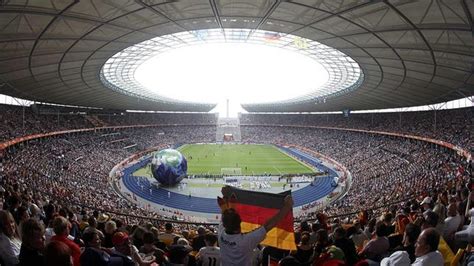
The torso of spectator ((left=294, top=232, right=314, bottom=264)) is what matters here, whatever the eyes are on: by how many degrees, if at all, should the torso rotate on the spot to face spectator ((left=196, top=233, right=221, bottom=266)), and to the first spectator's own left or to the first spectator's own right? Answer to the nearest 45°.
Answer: approximately 90° to the first spectator's own left

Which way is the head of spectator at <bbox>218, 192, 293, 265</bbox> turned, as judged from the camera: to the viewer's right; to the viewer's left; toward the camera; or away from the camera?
away from the camera

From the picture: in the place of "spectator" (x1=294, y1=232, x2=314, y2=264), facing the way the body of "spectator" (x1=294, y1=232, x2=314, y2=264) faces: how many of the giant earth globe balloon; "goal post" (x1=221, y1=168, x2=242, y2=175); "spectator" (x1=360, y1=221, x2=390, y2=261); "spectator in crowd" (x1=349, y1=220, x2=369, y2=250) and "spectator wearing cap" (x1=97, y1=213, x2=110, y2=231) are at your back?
0

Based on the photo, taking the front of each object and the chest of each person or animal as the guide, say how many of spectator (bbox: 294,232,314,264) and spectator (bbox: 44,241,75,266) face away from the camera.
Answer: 2

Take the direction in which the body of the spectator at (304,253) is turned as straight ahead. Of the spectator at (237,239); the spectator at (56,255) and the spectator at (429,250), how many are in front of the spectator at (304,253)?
0

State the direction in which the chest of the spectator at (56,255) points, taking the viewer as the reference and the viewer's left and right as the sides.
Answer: facing away from the viewer

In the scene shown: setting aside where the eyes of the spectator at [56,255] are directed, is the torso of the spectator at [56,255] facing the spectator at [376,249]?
no

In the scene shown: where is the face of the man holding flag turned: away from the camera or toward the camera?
away from the camera

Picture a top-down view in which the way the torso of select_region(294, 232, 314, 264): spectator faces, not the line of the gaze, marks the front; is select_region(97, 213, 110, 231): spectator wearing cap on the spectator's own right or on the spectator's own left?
on the spectator's own left

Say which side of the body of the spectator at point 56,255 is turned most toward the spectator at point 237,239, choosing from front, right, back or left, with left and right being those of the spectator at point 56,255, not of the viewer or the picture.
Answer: right

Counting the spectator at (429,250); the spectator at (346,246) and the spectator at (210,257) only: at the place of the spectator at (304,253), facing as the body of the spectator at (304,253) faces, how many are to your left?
1

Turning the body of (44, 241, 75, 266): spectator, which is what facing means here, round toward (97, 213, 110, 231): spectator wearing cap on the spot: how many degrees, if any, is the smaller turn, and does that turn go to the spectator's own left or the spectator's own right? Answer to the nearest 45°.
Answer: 0° — they already face them

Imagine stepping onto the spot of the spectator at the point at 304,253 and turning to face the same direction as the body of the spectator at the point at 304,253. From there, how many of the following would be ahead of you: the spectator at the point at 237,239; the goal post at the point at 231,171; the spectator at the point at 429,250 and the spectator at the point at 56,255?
1

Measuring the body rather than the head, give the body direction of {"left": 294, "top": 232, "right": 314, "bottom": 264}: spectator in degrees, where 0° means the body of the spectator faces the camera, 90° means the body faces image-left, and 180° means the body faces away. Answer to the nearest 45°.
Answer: approximately 180°

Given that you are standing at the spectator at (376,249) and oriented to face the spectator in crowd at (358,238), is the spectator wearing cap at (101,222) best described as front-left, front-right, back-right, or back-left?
front-left

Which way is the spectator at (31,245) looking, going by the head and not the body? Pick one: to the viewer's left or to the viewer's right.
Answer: to the viewer's right

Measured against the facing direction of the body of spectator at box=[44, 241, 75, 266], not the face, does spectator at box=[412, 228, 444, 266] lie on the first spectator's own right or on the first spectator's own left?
on the first spectator's own right
